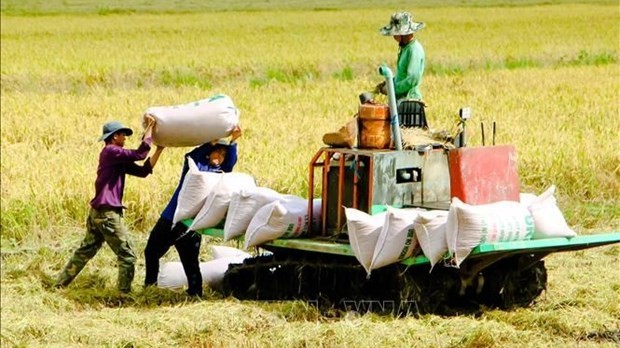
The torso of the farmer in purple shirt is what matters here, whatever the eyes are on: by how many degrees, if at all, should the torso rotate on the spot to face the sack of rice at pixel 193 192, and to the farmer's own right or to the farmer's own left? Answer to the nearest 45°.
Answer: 0° — they already face it

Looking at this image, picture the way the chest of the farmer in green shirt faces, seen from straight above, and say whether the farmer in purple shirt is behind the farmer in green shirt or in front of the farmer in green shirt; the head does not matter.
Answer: in front

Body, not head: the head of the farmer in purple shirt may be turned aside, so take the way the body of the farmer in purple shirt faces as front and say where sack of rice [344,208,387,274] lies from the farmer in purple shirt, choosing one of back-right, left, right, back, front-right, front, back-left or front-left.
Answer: front-right

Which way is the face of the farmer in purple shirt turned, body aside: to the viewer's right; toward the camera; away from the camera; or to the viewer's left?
to the viewer's right

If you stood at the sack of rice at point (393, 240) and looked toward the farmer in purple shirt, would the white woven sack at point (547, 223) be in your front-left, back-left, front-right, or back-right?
back-right

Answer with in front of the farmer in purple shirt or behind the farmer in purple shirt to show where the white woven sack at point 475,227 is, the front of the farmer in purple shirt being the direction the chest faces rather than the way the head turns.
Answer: in front

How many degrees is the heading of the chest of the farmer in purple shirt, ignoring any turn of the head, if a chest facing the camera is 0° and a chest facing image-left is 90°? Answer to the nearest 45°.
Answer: approximately 270°

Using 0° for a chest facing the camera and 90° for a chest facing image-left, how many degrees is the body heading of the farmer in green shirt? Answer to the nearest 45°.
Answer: approximately 90°

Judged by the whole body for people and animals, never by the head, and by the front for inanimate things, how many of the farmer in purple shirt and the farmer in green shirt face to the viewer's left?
1

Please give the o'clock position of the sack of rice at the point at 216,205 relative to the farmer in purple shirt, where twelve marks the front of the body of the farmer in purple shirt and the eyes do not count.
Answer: The sack of rice is roughly at 1 o'clock from the farmer in purple shirt.

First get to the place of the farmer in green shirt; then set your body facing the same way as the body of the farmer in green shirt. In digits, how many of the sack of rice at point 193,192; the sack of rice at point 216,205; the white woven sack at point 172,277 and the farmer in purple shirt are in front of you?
4
